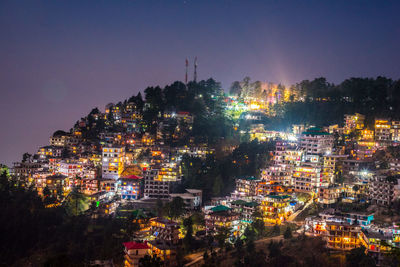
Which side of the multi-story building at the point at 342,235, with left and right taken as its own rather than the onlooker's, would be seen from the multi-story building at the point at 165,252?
right

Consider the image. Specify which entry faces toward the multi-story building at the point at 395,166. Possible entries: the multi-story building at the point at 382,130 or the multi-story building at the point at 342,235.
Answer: the multi-story building at the point at 382,130

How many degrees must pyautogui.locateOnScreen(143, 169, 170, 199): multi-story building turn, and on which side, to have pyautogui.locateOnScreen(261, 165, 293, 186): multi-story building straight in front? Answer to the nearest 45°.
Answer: approximately 90° to its left

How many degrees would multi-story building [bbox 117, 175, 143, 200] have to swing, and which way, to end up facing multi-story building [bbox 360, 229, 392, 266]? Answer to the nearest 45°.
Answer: approximately 45° to its left

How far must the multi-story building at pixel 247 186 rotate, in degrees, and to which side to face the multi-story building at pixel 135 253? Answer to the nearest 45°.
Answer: approximately 45° to its right

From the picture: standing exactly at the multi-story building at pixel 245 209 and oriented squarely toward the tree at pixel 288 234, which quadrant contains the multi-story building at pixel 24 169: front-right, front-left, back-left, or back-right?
back-right

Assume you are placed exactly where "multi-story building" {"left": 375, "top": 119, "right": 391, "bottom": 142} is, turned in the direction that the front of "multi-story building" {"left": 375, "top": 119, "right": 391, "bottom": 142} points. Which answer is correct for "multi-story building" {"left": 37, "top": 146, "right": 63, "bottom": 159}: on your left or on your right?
on your right

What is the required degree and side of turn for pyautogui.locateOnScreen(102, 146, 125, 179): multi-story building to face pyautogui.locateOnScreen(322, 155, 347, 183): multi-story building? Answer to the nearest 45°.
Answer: approximately 45° to its left

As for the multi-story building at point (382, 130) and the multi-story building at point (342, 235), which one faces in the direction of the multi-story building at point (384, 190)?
the multi-story building at point (382, 130)

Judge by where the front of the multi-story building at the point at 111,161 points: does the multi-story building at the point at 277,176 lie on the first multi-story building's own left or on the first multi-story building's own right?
on the first multi-story building's own left
